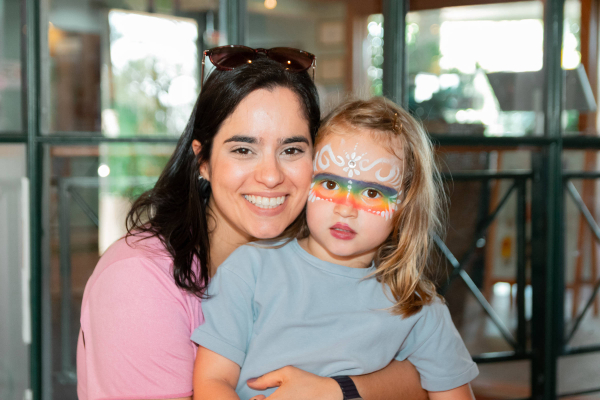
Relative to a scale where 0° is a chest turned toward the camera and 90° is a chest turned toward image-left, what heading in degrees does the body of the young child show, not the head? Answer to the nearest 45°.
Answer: approximately 0°

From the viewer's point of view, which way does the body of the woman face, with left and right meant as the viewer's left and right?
facing the viewer and to the right of the viewer
